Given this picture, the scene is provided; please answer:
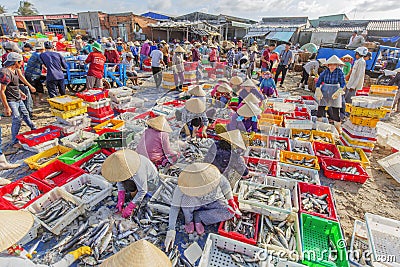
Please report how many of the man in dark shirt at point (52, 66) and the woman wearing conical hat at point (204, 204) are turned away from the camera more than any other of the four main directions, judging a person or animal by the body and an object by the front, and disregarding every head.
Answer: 1
